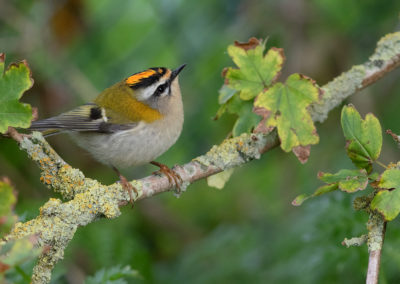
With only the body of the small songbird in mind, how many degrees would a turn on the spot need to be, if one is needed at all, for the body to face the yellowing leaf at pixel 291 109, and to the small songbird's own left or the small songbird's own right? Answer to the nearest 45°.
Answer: approximately 45° to the small songbird's own right

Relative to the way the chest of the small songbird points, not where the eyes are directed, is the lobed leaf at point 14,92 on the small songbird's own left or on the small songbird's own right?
on the small songbird's own right

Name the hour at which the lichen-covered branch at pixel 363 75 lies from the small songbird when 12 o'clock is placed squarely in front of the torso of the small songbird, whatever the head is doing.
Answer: The lichen-covered branch is roughly at 1 o'clock from the small songbird.

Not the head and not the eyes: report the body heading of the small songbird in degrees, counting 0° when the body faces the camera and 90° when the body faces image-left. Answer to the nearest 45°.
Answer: approximately 270°
